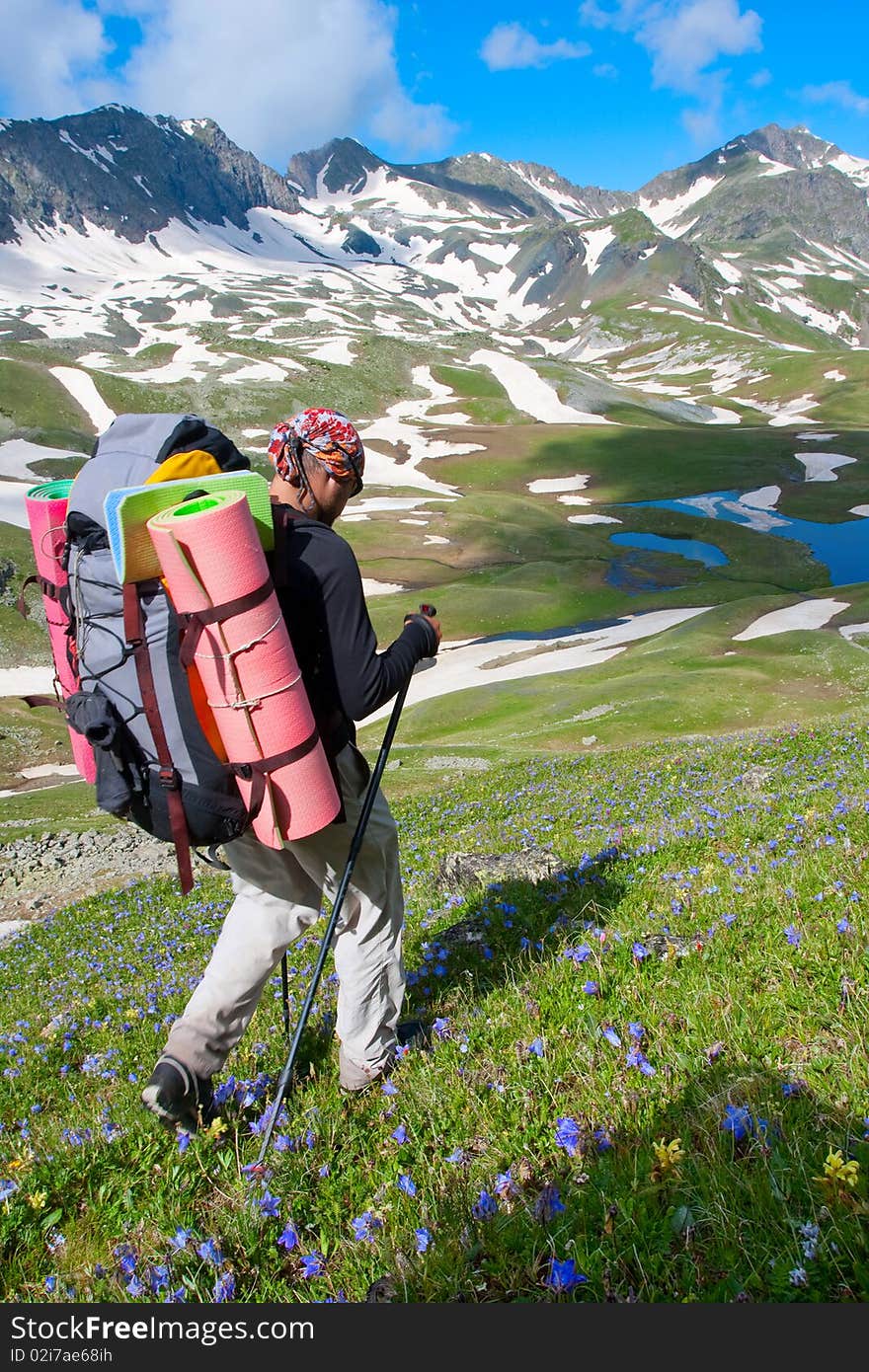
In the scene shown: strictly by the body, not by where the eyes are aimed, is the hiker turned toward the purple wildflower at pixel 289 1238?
no

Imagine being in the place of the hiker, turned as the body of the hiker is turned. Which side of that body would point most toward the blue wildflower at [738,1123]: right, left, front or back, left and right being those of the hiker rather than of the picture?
right

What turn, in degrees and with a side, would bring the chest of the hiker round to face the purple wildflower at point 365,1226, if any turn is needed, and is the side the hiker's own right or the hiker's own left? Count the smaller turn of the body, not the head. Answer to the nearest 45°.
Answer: approximately 135° to the hiker's own right

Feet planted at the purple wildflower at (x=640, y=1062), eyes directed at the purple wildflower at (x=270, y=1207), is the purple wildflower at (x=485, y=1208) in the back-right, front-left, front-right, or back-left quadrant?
front-left

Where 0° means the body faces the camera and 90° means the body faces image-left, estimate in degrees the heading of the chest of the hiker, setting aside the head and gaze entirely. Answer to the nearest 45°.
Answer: approximately 225°

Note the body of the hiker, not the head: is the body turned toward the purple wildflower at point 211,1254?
no

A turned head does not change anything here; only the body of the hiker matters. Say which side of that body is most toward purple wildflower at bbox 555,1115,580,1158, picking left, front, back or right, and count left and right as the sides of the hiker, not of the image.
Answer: right

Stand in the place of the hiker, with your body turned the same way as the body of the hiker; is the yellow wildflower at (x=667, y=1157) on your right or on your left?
on your right

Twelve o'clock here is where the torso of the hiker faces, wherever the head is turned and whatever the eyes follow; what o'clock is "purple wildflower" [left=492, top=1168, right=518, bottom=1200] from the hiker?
The purple wildflower is roughly at 4 o'clock from the hiker.

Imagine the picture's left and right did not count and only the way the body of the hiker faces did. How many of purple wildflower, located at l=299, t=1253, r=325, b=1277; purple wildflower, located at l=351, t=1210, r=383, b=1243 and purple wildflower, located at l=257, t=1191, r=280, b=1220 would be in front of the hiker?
0

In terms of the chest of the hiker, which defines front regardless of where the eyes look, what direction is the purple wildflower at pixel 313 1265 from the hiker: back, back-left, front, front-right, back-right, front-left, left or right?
back-right

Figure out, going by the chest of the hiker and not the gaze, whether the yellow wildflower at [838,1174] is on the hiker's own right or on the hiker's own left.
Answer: on the hiker's own right

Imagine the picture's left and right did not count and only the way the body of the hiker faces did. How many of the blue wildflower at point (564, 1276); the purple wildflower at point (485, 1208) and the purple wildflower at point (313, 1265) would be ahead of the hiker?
0

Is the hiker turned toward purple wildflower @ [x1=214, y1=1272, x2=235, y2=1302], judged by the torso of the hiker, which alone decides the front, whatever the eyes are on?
no

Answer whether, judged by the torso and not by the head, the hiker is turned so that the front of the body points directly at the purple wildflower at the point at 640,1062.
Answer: no

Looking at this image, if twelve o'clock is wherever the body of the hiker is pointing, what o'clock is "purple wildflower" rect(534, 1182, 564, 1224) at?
The purple wildflower is roughly at 4 o'clock from the hiker.
